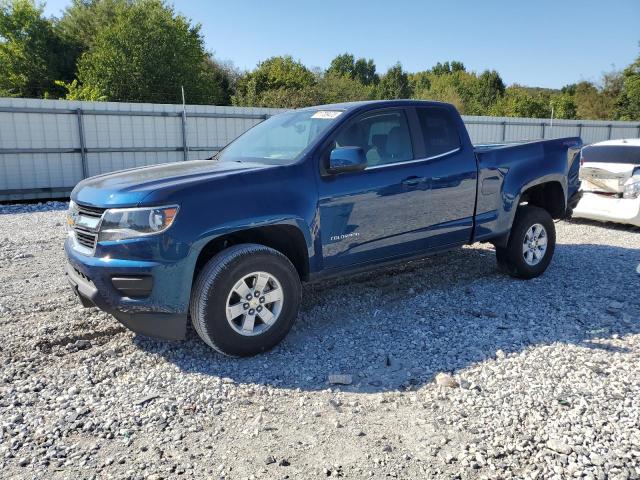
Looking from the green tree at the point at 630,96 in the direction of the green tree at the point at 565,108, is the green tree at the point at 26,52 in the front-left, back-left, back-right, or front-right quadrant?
front-left

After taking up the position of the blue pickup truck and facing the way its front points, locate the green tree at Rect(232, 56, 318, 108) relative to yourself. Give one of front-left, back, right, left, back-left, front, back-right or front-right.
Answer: back-right

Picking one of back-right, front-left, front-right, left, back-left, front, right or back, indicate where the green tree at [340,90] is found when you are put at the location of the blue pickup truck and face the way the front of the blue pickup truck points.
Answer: back-right

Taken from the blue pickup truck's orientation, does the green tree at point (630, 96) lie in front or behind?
behind

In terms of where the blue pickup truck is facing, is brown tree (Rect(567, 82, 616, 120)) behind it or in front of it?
behind

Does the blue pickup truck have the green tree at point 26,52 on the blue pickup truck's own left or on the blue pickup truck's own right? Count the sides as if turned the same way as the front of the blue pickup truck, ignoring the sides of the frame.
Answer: on the blue pickup truck's own right

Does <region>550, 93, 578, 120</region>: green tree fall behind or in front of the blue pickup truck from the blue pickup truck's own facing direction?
behind

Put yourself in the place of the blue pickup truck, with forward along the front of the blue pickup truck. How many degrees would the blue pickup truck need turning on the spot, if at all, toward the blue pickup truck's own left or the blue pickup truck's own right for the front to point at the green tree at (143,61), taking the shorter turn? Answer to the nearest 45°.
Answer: approximately 135° to the blue pickup truck's own right

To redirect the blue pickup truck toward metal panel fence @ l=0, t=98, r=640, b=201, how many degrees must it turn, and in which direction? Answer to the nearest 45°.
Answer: approximately 90° to its right

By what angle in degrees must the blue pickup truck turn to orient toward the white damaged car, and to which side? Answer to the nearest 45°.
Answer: approximately 180°

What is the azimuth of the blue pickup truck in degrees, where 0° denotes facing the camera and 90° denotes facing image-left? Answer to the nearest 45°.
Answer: approximately 45°
